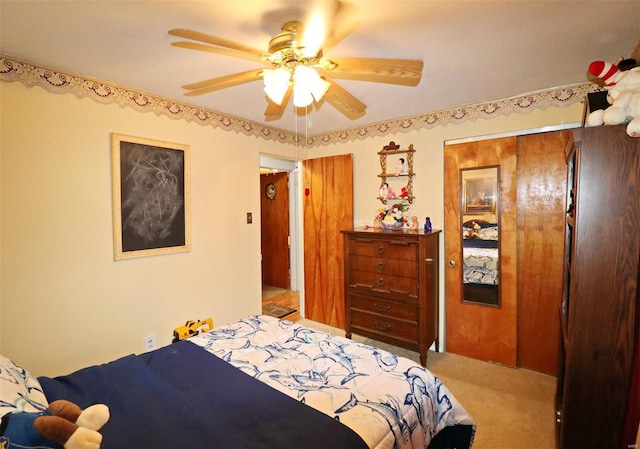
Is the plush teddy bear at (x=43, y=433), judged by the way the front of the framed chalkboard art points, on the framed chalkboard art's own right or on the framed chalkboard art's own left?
on the framed chalkboard art's own right

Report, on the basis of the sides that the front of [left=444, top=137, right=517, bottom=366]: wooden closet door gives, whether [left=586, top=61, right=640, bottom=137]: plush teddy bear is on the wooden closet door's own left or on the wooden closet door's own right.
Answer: on the wooden closet door's own left

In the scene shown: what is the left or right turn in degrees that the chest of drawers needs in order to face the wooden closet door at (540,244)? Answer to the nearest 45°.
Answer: approximately 135° to its left

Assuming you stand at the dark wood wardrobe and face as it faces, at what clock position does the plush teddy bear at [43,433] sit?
The plush teddy bear is roughly at 10 o'clock from the dark wood wardrobe.

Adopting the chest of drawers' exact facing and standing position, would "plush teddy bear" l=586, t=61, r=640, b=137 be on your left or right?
on your left

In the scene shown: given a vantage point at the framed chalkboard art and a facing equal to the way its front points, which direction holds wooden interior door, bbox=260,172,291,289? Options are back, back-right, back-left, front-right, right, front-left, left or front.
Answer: left

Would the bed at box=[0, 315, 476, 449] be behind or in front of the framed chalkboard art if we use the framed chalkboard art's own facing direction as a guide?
in front

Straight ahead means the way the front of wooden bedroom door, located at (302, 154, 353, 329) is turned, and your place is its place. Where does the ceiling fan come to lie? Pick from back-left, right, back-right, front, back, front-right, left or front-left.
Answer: front-left

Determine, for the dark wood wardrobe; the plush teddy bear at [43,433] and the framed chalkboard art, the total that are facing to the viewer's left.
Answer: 1

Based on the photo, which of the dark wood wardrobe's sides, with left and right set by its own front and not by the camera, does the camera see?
left

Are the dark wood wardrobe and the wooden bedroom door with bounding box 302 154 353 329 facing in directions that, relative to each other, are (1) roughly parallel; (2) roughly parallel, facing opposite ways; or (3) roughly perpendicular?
roughly perpendicular

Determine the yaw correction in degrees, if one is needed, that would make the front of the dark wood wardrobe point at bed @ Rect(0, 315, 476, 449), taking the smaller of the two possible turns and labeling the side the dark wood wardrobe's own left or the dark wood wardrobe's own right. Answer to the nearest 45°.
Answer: approximately 45° to the dark wood wardrobe's own left

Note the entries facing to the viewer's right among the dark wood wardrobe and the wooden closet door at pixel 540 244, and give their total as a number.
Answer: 0

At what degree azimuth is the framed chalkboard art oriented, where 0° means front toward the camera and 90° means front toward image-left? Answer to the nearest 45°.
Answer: approximately 315°

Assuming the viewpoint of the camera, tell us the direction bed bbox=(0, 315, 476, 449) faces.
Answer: facing away from the viewer and to the right of the viewer
